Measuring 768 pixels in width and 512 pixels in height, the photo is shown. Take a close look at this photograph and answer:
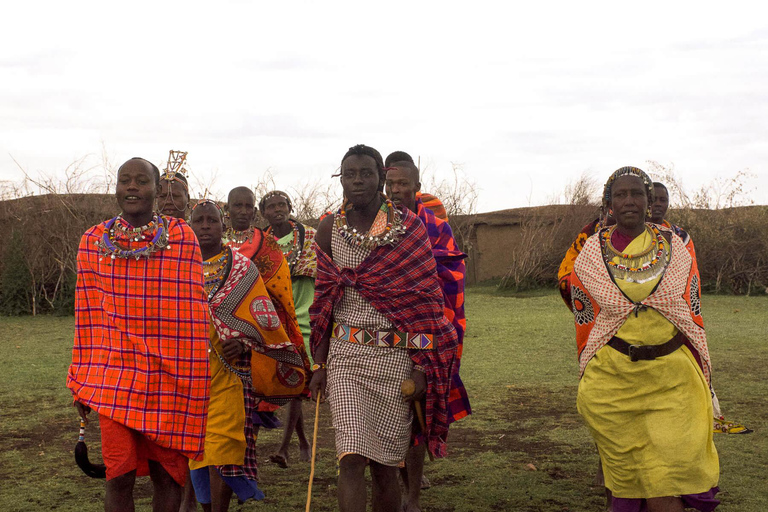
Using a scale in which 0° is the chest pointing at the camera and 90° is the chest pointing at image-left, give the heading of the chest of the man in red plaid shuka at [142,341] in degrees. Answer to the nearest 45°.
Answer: approximately 0°

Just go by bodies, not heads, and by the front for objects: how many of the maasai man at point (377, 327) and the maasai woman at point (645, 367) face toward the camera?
2

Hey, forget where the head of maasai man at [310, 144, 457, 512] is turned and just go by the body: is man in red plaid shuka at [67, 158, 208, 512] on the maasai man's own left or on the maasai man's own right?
on the maasai man's own right

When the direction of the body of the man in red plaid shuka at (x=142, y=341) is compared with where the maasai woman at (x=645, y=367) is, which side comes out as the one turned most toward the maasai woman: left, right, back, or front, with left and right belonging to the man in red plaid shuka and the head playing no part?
left

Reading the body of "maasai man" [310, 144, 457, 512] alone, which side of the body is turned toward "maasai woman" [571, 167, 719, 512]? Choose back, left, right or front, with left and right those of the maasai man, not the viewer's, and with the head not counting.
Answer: left

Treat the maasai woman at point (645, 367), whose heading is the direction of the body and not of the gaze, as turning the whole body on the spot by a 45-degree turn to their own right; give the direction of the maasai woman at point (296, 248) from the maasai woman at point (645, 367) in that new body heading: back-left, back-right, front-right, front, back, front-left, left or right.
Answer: right

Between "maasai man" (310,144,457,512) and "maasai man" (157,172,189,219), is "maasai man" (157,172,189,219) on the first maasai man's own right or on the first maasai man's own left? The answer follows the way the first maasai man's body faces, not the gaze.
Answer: on the first maasai man's own right

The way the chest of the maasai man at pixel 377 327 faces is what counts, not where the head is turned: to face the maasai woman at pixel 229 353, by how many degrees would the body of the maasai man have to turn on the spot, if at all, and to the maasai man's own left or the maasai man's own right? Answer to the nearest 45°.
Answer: approximately 135° to the maasai man's own right
